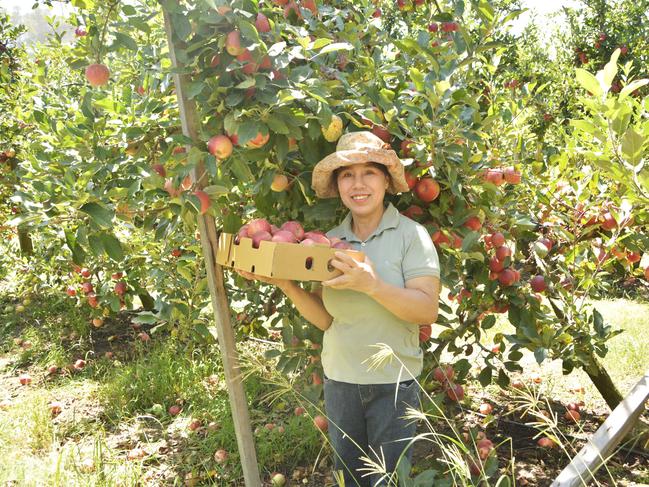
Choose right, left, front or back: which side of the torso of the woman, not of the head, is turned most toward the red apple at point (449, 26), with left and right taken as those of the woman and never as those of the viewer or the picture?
back

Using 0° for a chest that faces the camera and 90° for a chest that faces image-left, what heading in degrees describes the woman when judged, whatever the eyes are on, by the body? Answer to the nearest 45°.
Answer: approximately 45°

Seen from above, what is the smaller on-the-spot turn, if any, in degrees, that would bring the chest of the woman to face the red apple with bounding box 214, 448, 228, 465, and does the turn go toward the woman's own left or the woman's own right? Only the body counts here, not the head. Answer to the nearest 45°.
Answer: approximately 90° to the woman's own right

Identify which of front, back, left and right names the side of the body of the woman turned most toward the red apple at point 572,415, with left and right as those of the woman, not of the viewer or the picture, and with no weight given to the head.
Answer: back

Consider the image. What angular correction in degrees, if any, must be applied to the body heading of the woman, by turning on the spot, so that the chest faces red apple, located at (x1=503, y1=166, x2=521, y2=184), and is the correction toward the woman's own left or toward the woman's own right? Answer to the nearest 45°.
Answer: approximately 180°

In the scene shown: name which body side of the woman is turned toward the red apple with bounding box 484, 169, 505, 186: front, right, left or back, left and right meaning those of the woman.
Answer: back

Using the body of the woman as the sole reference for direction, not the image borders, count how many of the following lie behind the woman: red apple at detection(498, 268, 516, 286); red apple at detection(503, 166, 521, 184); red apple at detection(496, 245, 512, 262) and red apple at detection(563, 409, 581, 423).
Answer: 4
